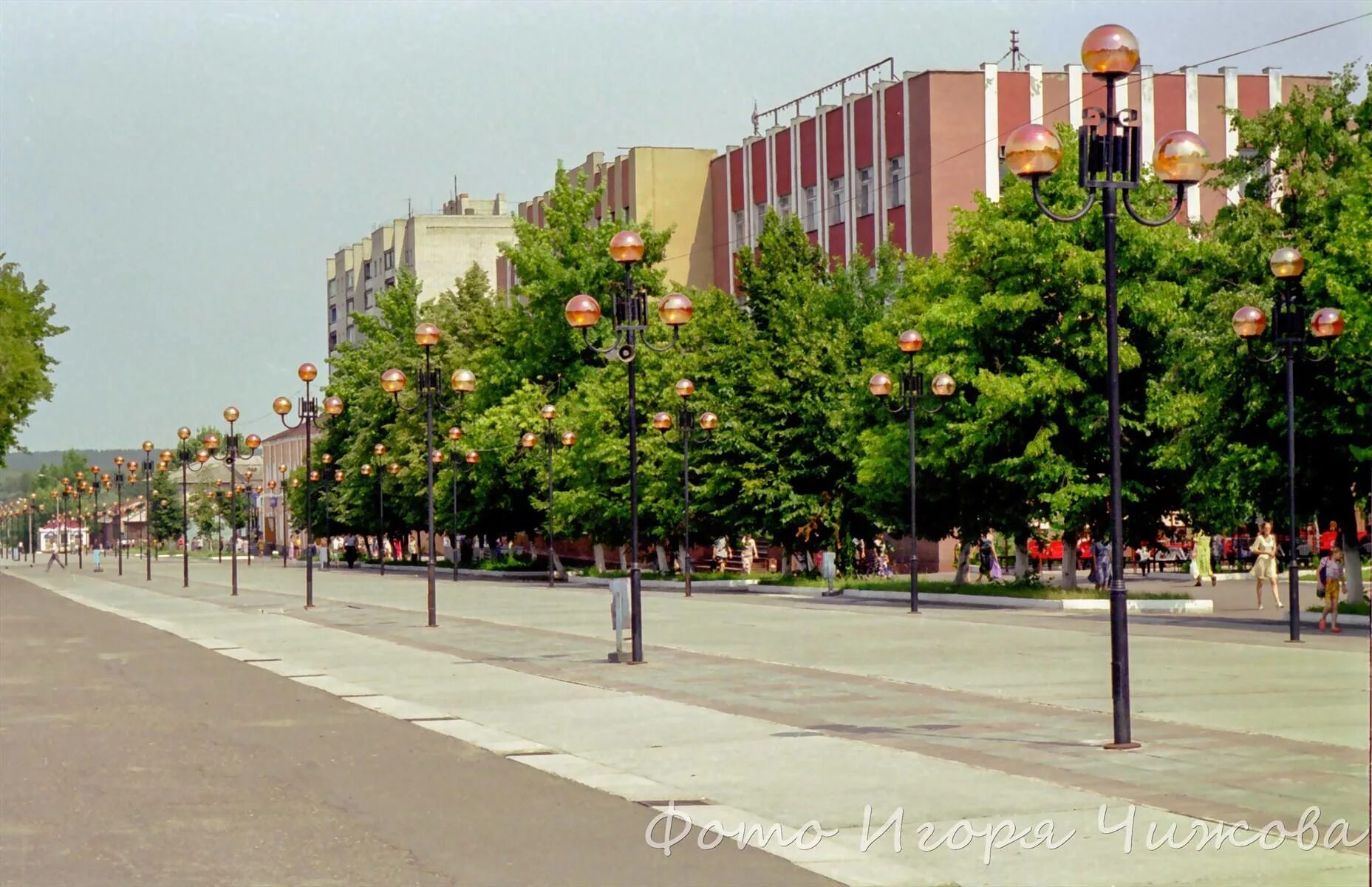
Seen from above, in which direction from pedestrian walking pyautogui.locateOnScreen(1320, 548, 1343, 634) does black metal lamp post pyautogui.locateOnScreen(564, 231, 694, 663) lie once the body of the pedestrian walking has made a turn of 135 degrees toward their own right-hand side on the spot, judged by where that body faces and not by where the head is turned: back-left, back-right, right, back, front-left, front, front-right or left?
front-left

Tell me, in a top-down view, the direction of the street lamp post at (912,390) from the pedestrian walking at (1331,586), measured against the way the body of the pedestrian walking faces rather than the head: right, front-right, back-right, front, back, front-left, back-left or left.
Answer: back

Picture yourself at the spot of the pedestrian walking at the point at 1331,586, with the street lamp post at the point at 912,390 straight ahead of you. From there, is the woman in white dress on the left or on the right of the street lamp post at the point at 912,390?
right

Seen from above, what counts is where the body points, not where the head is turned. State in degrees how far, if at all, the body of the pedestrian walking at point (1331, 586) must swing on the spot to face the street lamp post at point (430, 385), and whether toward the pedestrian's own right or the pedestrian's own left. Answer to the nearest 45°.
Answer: approximately 135° to the pedestrian's own right

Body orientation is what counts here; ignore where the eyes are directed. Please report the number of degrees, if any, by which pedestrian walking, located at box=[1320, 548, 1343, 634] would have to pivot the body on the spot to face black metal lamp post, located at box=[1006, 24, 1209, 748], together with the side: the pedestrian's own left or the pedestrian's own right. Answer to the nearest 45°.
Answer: approximately 45° to the pedestrian's own right

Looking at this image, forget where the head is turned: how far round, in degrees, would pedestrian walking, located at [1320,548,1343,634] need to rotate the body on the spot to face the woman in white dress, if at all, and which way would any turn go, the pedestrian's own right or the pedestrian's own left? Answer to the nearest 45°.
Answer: approximately 135° to the pedestrian's own left
